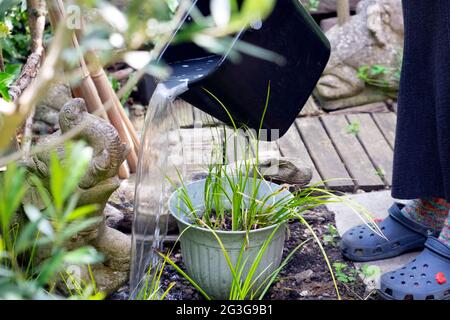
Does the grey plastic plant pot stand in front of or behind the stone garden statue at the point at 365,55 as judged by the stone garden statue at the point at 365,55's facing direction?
in front

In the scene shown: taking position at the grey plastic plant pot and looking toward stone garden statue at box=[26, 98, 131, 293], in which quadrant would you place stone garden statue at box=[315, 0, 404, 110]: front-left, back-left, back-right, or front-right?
back-right

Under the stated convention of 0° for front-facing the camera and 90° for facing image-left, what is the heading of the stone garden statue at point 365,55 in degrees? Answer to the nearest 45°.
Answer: approximately 45°
